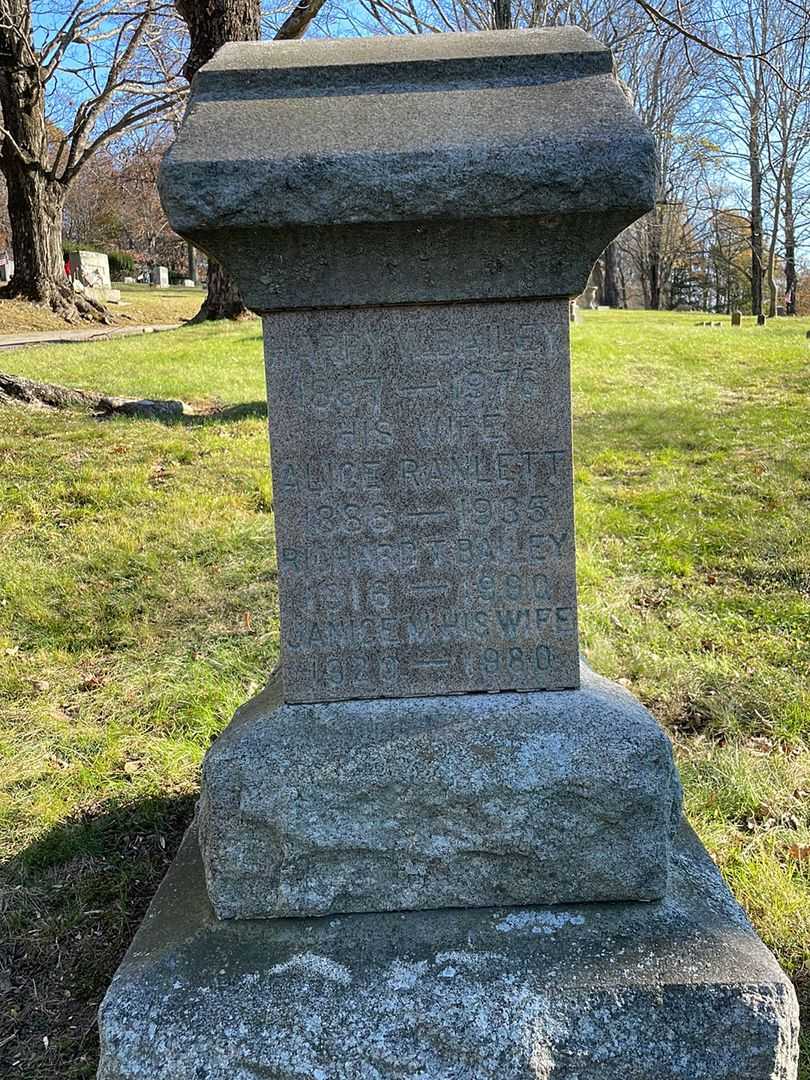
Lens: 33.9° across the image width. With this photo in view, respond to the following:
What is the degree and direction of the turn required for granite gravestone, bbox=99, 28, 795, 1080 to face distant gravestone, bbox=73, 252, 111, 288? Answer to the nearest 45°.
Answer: approximately 180°

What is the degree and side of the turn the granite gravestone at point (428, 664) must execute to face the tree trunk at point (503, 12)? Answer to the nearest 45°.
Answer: approximately 180°

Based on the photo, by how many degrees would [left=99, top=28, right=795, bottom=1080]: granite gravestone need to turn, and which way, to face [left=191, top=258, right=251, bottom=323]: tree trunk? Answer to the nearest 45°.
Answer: approximately 180°

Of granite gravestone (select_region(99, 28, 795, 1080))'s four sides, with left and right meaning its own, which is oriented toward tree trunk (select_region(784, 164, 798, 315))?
back

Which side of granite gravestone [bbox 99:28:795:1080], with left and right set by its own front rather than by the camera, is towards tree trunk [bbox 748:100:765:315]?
back

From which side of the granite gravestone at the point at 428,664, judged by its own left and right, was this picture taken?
front

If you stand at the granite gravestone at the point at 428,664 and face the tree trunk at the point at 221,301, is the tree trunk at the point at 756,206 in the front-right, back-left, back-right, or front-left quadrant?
front-right
